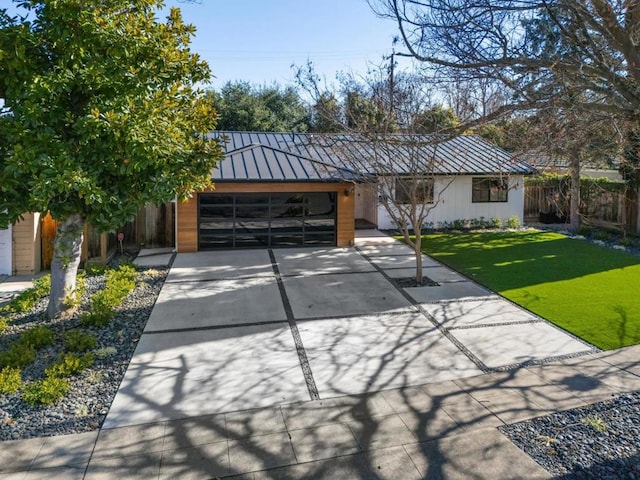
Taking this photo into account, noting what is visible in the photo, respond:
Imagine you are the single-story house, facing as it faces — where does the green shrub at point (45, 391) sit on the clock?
The green shrub is roughly at 12 o'clock from the single-story house.

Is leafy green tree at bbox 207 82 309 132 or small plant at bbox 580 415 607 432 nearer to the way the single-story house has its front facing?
the small plant

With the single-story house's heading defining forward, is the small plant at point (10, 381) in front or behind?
in front

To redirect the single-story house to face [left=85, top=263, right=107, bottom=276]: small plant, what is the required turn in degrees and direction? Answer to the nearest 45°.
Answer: approximately 45° to its right

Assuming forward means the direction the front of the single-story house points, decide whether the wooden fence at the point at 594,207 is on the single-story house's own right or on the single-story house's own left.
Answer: on the single-story house's own left

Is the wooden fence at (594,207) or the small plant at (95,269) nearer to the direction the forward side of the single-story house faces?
the small plant

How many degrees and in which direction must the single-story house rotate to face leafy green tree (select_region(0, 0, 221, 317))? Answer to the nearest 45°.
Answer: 0° — it already faces it

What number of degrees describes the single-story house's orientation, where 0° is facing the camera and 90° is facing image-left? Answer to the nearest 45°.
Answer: approximately 0°

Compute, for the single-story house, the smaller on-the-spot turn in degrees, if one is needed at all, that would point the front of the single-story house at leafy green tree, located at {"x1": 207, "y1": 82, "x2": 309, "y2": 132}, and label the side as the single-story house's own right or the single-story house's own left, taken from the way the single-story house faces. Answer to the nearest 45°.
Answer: approximately 180°

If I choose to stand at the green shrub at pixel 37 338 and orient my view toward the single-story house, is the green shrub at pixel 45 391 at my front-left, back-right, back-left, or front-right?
back-right
